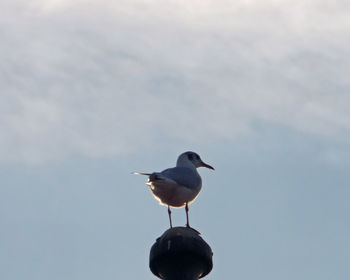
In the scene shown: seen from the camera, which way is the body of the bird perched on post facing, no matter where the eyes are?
to the viewer's right
